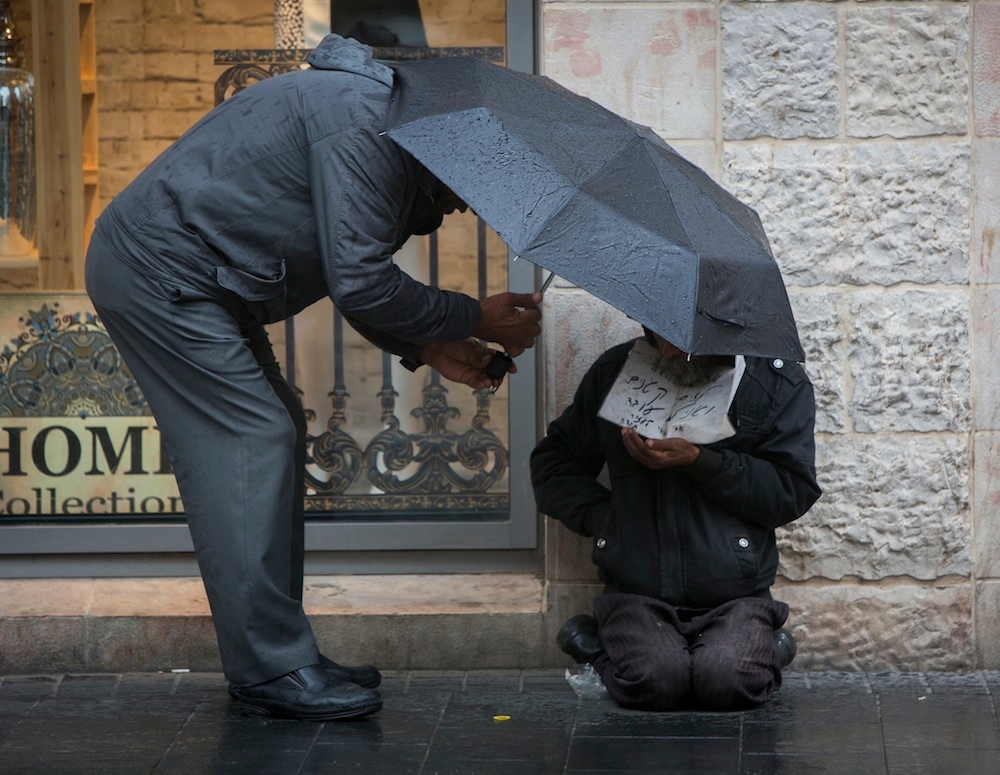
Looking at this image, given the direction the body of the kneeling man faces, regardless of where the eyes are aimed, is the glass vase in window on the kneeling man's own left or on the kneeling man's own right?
on the kneeling man's own right

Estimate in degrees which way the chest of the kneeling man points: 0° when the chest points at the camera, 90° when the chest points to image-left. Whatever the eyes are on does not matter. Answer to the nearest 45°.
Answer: approximately 0°
